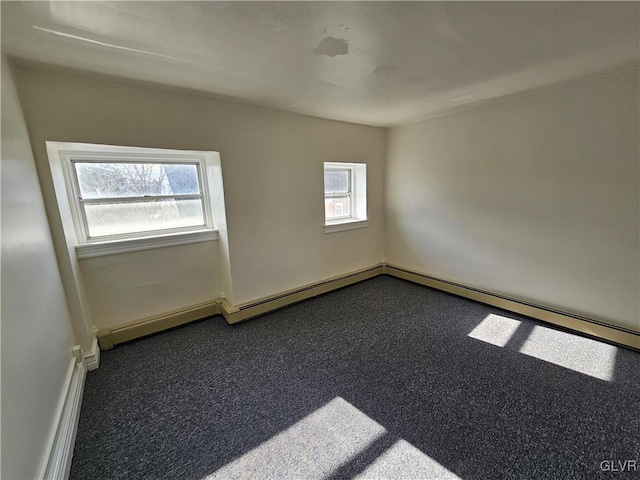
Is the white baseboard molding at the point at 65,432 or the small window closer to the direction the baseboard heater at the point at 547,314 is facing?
the white baseboard molding

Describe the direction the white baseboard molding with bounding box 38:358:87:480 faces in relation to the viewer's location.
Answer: facing to the right of the viewer

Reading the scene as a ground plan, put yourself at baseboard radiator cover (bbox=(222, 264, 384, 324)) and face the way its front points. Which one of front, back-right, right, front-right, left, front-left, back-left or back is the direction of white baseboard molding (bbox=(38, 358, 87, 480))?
right

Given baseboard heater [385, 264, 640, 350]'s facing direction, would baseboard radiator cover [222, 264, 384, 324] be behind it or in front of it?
in front

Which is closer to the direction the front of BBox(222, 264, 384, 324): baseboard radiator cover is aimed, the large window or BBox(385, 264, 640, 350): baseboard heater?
the baseboard heater

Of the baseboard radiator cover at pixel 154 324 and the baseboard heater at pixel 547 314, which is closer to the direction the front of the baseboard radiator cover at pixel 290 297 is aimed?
the baseboard heater

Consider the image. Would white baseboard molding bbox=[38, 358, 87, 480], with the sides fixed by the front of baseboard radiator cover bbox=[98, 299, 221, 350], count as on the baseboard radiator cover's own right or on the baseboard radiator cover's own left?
on the baseboard radiator cover's own right

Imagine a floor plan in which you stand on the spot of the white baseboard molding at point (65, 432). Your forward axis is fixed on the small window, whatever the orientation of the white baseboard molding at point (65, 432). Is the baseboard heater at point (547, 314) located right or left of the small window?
right

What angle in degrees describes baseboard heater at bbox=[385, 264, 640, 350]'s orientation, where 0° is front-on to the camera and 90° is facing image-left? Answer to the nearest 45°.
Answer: approximately 45°

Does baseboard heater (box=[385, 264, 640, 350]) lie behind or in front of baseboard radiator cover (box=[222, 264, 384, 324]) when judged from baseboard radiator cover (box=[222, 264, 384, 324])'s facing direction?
in front

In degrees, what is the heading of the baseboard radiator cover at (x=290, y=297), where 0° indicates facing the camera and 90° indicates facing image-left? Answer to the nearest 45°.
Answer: approximately 315°

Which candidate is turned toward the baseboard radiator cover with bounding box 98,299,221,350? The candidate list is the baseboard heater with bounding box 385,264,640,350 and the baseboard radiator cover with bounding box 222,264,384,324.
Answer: the baseboard heater

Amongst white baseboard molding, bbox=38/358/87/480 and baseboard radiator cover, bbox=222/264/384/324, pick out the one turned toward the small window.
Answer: white baseboard molding, bbox=38/358/87/480
